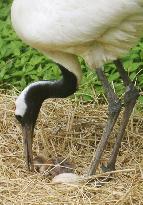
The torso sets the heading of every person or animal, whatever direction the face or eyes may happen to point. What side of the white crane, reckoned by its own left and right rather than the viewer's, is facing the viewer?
left
